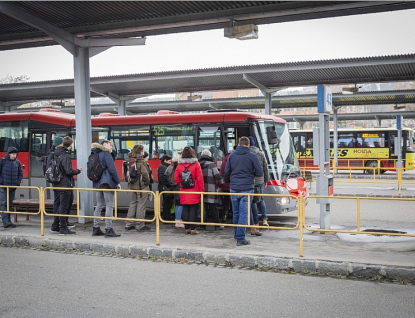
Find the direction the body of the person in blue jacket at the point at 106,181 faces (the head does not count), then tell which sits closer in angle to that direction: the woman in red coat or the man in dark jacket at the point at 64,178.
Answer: the woman in red coat

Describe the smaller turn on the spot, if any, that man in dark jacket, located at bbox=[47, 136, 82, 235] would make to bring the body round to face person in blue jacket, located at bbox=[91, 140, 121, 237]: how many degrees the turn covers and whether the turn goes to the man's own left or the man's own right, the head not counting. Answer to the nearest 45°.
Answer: approximately 45° to the man's own right

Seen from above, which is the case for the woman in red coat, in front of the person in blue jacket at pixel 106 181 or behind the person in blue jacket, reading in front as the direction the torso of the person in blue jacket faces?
in front

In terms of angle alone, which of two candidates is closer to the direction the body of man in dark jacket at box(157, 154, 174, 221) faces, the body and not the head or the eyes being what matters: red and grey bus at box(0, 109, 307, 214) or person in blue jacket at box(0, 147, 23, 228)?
the red and grey bus

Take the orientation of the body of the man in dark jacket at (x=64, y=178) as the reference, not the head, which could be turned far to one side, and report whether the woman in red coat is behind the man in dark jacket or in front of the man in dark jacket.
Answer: in front
